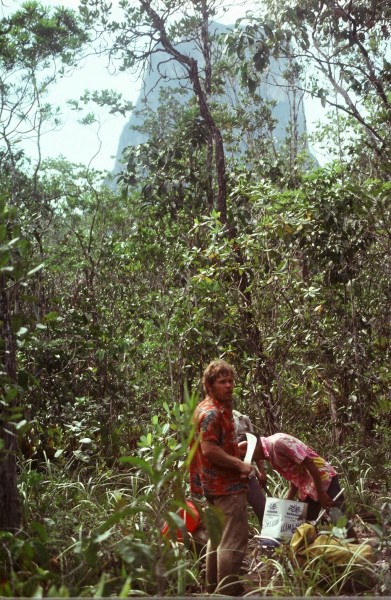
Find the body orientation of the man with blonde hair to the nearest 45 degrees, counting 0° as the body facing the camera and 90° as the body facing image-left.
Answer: approximately 270°

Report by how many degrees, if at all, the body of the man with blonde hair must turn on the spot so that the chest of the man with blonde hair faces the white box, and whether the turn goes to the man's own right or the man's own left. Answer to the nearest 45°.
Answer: approximately 45° to the man's own left
